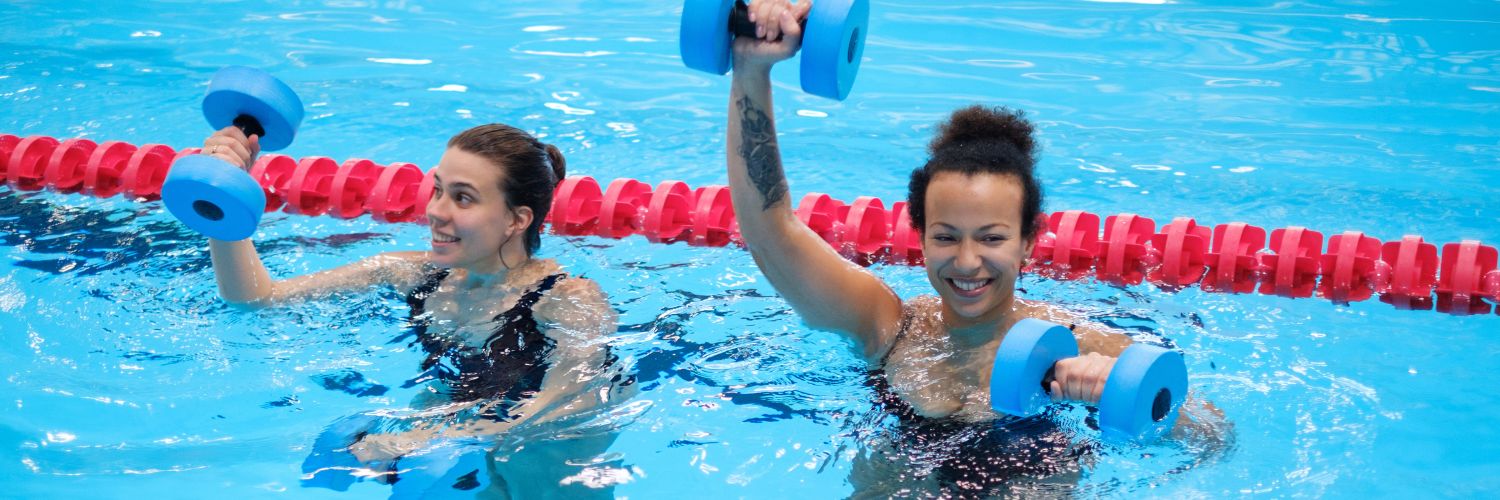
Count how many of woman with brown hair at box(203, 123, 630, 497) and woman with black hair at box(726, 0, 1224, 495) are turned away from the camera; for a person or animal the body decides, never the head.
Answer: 0

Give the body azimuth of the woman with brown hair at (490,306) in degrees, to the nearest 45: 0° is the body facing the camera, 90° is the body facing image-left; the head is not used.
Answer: approximately 45°

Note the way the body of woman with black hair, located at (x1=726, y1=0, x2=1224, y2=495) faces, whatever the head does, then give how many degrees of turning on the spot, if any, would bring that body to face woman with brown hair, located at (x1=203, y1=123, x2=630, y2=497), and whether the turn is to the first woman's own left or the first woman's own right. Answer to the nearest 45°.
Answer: approximately 90° to the first woman's own right

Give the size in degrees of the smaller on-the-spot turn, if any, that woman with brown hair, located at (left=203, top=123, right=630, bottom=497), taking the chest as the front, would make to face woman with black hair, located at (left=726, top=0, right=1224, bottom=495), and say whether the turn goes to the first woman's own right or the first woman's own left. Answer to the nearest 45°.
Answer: approximately 90° to the first woman's own left

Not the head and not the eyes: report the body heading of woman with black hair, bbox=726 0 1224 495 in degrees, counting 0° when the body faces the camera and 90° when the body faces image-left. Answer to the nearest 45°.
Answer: approximately 0°

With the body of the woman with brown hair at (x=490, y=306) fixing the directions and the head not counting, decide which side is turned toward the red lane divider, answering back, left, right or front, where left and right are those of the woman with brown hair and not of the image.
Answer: back

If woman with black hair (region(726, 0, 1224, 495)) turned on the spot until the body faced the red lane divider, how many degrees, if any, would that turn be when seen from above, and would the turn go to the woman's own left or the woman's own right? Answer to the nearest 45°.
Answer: approximately 180°
